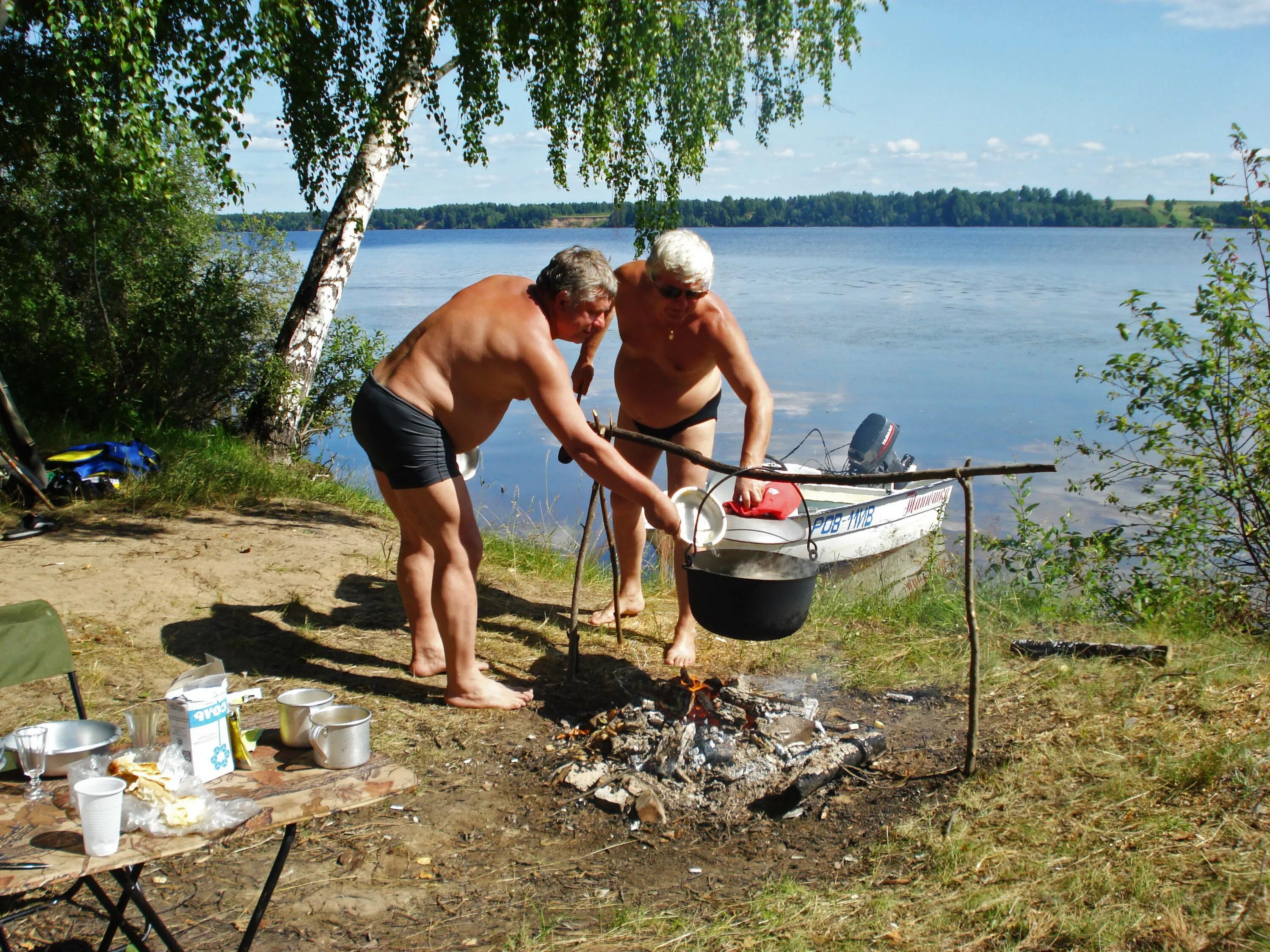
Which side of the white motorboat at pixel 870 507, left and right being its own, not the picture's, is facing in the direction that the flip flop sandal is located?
front

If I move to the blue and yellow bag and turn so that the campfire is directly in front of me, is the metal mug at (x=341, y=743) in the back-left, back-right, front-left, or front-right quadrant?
front-right

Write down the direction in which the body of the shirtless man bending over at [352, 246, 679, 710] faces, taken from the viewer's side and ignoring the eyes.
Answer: to the viewer's right

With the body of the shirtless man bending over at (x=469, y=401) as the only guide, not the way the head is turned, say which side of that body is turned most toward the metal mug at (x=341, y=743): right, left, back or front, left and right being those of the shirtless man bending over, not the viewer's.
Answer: right

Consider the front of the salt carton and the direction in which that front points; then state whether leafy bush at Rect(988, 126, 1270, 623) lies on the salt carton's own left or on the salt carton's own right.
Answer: on the salt carton's own left

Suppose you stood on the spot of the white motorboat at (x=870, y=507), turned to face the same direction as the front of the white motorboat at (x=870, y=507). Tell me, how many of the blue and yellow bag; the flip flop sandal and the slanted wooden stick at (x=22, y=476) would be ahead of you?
3

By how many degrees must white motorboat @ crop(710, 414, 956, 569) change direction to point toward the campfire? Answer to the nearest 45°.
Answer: approximately 45° to its left

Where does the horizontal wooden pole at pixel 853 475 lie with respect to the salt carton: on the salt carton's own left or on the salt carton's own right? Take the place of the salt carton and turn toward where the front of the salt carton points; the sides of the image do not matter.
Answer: on the salt carton's own left

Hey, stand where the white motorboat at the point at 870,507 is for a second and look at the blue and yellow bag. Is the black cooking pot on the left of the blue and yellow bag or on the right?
left

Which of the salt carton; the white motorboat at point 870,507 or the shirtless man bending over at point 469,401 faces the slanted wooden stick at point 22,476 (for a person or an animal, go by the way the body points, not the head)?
the white motorboat

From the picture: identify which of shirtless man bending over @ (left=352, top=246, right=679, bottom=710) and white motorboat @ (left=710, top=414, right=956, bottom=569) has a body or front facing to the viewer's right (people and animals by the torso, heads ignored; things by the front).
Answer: the shirtless man bending over

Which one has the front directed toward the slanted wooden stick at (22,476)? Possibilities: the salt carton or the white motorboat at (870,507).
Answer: the white motorboat

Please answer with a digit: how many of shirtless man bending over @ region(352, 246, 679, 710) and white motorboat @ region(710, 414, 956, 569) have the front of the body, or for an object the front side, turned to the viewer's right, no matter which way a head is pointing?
1

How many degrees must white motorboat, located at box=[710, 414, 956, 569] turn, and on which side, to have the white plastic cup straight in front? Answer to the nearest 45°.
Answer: approximately 45° to its left

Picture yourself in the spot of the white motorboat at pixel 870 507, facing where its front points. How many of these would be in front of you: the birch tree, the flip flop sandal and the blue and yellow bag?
3

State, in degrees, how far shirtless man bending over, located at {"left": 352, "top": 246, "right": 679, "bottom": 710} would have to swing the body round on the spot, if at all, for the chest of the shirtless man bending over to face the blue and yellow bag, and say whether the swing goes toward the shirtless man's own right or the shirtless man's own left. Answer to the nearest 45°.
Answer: approximately 135° to the shirtless man's own left

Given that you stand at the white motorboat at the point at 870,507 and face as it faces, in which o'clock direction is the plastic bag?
The plastic bag is roughly at 11 o'clock from the white motorboat.
